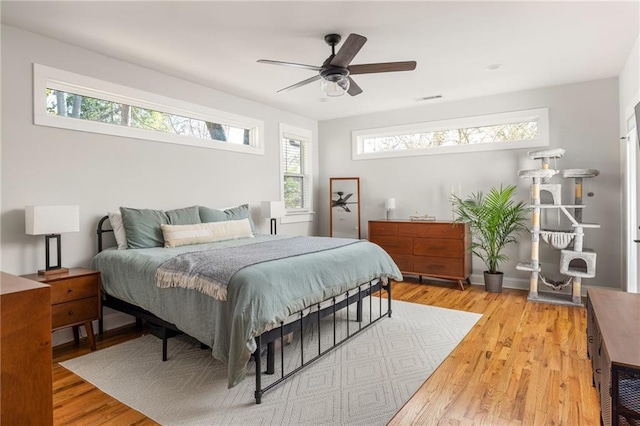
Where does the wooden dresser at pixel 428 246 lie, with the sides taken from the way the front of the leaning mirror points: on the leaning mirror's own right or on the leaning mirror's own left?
on the leaning mirror's own left

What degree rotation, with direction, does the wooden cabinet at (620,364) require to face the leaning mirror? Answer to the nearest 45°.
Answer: approximately 45° to its right

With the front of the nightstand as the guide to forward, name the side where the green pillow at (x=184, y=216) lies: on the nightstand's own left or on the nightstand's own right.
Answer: on the nightstand's own left

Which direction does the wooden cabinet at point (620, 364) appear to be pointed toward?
to the viewer's left

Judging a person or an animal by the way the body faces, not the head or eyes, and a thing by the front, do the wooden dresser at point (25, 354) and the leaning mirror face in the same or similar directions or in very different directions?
very different directions

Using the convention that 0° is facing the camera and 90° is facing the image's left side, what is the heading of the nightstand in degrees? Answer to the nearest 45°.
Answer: approximately 315°

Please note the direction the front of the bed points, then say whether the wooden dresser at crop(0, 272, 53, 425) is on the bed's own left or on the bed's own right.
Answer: on the bed's own right

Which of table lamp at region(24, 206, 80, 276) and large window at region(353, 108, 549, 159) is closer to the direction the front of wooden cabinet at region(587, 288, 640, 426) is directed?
the table lamp

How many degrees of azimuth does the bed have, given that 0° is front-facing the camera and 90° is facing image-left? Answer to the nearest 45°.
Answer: approximately 315°

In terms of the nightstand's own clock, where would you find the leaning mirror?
The leaning mirror is roughly at 10 o'clock from the nightstand.
